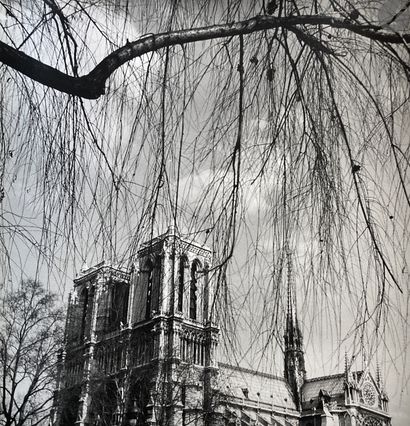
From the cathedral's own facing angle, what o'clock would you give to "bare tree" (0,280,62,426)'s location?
The bare tree is roughly at 11 o'clock from the cathedral.

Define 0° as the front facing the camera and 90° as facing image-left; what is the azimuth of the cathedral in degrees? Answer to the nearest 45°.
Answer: approximately 45°
